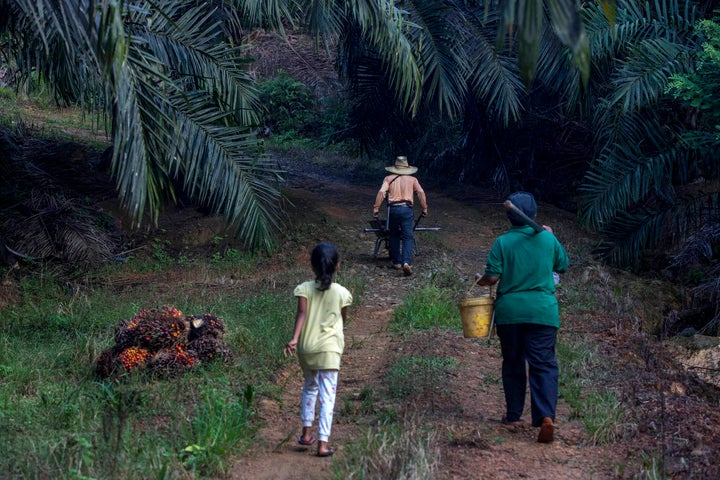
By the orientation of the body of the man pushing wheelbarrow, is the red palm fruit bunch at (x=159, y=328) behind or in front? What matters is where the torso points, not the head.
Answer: behind

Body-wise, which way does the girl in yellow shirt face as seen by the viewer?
away from the camera

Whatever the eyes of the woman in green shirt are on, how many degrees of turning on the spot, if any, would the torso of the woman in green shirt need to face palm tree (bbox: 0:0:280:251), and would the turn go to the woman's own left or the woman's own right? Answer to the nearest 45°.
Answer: approximately 45° to the woman's own left

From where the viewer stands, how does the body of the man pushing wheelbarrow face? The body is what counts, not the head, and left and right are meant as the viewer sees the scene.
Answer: facing away from the viewer

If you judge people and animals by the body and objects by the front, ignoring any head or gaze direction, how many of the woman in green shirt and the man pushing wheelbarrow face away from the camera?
2

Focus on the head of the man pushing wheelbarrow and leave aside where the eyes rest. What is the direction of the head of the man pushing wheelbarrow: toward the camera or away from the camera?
away from the camera

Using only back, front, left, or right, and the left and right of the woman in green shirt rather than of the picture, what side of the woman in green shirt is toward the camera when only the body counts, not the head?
back

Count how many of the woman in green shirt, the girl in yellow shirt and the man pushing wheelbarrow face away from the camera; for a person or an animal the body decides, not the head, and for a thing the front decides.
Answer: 3

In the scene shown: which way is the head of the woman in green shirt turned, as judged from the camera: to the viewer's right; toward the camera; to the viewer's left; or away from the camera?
away from the camera
